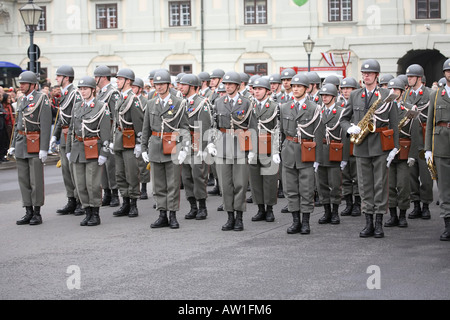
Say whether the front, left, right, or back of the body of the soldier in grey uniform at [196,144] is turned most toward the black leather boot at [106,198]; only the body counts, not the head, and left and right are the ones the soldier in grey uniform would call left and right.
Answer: right

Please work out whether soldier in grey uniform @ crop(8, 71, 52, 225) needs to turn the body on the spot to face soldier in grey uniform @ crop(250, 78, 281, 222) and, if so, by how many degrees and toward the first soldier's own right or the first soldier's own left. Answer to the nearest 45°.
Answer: approximately 135° to the first soldier's own left

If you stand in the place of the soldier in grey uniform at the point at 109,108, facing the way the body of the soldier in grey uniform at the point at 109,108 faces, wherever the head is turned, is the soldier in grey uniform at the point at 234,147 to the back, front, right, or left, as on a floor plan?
left

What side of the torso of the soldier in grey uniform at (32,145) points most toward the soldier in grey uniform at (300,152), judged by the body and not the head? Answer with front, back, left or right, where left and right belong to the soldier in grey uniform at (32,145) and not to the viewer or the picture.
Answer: left

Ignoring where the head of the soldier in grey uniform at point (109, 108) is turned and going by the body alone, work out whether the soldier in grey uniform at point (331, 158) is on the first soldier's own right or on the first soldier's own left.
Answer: on the first soldier's own left

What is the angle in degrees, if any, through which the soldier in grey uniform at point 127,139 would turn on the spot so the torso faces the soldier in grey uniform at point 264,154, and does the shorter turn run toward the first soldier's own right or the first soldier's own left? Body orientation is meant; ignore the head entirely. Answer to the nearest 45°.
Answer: approximately 90° to the first soldier's own left
